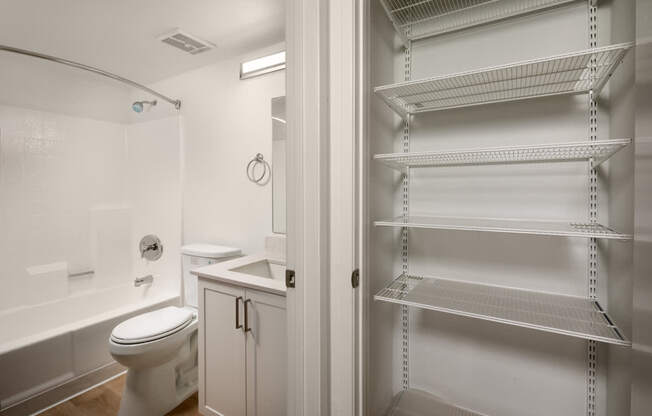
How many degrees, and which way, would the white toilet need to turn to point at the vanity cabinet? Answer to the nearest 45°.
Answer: approximately 90° to its left

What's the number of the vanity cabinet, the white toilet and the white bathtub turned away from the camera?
0

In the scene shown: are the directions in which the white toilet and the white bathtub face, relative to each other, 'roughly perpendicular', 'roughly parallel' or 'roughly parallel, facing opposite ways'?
roughly perpendicular

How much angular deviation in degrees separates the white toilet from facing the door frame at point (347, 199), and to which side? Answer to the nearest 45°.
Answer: approximately 90° to its left

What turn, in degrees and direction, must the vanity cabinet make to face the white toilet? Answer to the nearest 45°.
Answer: approximately 90° to its right

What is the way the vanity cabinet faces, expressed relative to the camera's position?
facing the viewer and to the left of the viewer

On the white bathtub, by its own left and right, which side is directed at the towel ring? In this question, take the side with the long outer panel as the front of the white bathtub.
front

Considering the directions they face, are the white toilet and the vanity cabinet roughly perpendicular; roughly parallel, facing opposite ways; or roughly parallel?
roughly parallel

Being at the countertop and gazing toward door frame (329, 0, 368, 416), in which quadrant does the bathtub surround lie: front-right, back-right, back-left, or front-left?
back-right

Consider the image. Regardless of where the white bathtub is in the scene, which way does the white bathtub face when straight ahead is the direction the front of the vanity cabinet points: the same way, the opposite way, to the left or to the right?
to the left

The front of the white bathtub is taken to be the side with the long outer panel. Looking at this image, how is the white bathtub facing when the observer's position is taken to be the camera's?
facing the viewer and to the right of the viewer

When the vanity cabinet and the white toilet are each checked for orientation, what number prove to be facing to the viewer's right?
0
